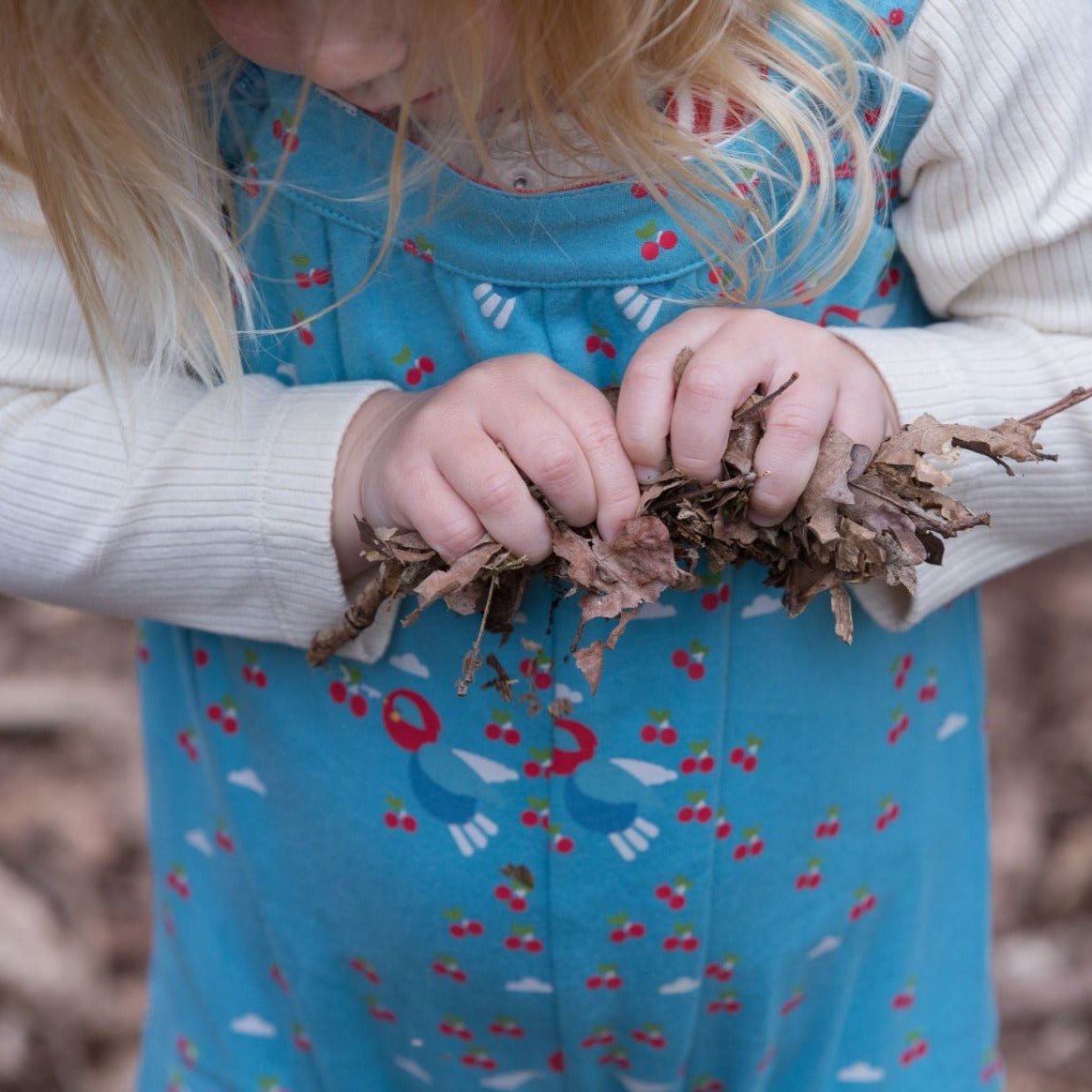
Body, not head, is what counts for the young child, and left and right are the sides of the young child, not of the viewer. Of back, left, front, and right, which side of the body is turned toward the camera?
front
